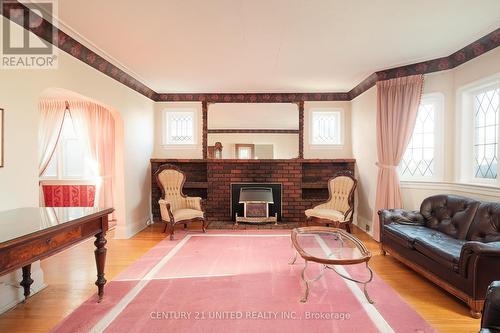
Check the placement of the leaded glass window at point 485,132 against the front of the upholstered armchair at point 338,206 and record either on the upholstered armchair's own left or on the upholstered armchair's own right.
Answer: on the upholstered armchair's own left

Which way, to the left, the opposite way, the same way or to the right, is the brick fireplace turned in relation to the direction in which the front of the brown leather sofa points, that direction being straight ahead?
to the left

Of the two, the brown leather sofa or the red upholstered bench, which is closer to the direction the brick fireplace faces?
the brown leather sofa

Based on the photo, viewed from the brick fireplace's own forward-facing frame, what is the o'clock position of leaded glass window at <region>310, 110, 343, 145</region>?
The leaded glass window is roughly at 9 o'clock from the brick fireplace.

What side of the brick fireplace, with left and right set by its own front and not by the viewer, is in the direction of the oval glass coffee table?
front

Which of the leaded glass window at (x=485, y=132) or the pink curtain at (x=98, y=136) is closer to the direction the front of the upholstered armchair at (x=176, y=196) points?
the leaded glass window

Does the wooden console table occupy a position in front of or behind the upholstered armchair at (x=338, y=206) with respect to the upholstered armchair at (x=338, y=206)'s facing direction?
in front

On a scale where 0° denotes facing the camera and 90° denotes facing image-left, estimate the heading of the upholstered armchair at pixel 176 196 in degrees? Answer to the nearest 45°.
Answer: approximately 315°

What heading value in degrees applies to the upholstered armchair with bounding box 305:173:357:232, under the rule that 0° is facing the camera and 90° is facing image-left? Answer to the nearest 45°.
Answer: approximately 45°

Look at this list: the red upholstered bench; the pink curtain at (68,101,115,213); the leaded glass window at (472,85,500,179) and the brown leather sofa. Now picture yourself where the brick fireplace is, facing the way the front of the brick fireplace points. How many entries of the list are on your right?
2

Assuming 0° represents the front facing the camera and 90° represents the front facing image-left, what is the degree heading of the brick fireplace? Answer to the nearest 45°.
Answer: approximately 0°

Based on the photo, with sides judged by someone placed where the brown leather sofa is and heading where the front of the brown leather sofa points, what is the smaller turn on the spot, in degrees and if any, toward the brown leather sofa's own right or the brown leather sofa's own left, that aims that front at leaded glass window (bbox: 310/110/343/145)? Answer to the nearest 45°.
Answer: approximately 90° to the brown leather sofa's own right

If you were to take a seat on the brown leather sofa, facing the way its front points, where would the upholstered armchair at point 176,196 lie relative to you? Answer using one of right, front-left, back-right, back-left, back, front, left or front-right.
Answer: front-right

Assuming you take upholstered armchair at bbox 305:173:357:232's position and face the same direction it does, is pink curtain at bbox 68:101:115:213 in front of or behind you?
in front
